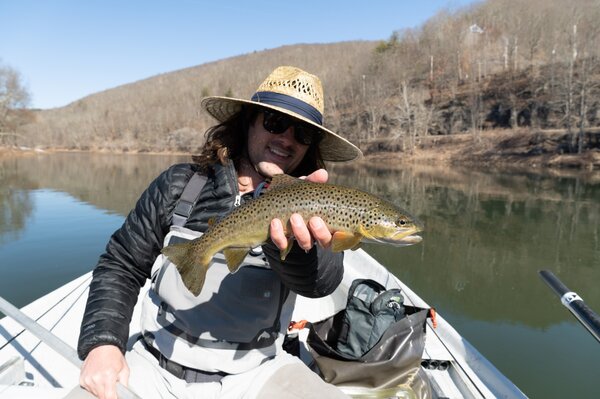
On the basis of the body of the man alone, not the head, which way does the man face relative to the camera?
toward the camera

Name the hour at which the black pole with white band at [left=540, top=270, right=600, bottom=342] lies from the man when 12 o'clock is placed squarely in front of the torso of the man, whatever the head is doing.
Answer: The black pole with white band is roughly at 9 o'clock from the man.
